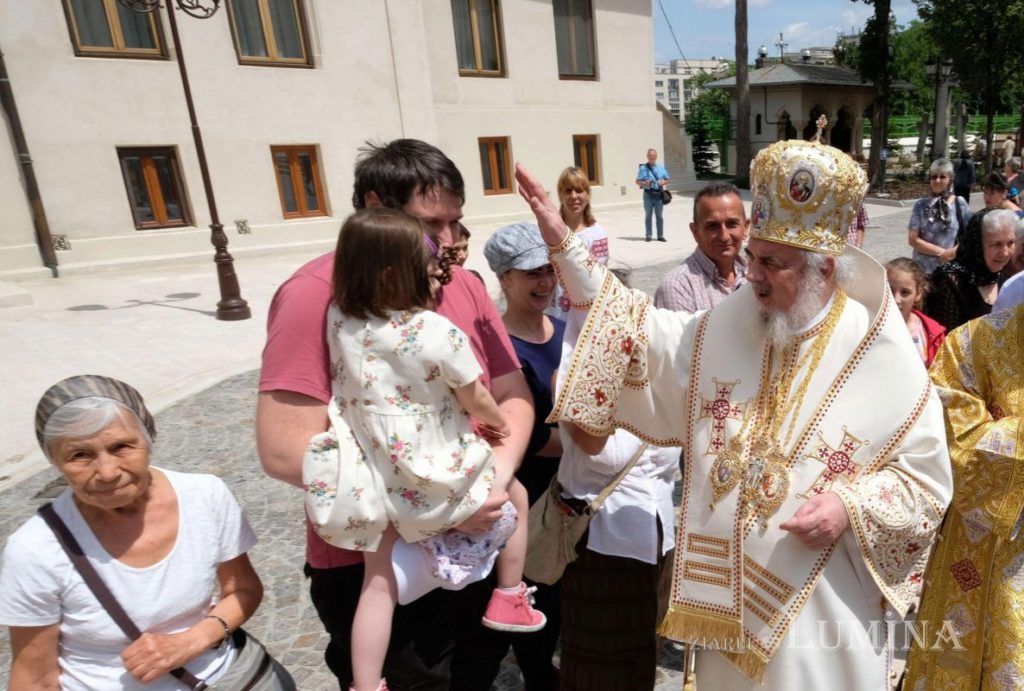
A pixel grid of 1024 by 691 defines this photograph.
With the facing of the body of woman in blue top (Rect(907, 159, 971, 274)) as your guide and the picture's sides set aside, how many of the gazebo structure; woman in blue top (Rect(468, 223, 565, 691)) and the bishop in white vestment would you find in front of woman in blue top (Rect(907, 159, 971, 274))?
2

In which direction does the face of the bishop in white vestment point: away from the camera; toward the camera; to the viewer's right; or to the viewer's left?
to the viewer's left

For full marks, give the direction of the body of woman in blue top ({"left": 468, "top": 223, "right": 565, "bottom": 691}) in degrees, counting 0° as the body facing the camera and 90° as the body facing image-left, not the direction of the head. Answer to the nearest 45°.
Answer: approximately 315°

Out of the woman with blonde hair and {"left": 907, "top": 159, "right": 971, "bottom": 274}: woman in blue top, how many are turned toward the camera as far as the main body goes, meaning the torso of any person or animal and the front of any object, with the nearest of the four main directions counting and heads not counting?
2

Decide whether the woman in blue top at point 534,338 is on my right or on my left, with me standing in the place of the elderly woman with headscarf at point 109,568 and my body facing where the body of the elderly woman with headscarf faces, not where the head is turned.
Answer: on my left

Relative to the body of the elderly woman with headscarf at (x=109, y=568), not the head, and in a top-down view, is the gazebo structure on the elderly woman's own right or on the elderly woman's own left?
on the elderly woman's own left

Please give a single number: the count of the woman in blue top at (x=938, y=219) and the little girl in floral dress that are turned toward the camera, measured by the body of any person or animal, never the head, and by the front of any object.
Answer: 1

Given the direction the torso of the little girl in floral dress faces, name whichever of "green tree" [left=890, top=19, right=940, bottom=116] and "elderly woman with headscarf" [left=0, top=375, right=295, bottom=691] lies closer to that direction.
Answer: the green tree

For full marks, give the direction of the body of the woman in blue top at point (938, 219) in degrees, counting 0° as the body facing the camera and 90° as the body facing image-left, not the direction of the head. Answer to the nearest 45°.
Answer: approximately 0°

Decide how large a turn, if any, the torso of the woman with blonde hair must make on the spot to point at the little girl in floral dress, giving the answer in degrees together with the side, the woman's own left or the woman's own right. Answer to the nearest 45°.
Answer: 0° — they already face them

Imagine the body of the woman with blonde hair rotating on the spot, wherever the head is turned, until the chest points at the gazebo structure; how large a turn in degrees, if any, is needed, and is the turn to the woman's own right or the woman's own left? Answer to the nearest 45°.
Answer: approximately 180°
